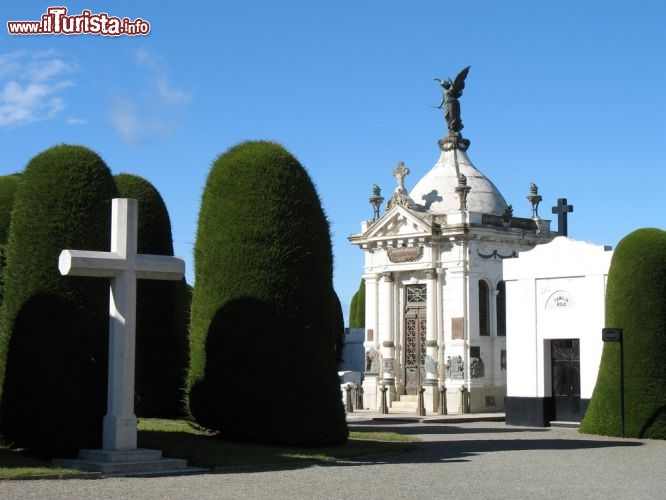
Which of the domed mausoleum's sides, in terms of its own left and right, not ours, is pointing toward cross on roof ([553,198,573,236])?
left

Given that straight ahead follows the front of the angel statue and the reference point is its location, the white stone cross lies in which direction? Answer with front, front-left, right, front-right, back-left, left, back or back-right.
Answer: front-left

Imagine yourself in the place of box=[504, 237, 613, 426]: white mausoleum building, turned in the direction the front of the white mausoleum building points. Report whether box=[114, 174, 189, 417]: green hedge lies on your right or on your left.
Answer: on your right

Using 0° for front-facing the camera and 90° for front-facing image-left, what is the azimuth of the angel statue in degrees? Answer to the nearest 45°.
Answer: approximately 45°

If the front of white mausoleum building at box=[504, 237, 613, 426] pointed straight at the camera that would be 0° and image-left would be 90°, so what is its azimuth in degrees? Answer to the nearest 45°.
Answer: approximately 0°

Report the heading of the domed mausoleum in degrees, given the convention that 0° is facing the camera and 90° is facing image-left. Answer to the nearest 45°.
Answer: approximately 45°

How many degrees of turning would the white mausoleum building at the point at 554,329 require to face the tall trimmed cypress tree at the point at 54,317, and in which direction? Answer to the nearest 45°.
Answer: approximately 45° to its right

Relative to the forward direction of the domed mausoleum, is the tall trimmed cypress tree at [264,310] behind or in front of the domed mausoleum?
in front
